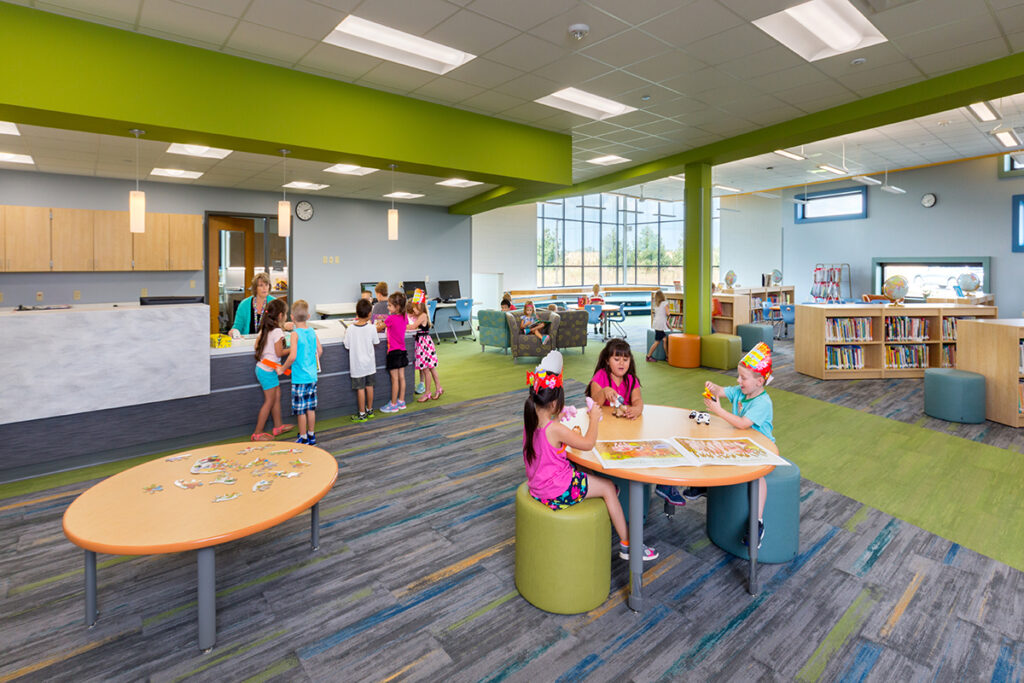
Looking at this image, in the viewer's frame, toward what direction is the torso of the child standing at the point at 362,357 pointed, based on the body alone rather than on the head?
away from the camera

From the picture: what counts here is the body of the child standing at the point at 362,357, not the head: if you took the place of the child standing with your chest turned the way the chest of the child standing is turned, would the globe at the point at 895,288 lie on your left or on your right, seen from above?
on your right

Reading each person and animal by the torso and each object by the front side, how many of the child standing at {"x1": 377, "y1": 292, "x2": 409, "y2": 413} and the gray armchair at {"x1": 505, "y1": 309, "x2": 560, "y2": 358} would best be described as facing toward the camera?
1

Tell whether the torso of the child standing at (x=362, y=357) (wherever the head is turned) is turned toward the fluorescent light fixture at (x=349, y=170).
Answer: yes

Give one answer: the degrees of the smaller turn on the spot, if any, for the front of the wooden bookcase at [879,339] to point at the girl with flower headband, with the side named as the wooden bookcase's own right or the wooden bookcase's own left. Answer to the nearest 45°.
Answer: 0° — it already faces them

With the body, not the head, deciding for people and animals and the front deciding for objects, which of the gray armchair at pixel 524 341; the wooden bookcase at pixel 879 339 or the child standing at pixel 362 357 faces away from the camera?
the child standing

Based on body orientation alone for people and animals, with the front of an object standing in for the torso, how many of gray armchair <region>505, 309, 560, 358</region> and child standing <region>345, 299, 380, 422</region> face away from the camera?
1

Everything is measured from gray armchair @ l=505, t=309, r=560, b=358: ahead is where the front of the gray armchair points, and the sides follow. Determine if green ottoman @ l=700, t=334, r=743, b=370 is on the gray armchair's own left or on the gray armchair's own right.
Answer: on the gray armchair's own left

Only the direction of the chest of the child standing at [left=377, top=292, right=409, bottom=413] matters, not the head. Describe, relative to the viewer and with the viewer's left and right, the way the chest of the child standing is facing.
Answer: facing away from the viewer and to the left of the viewer

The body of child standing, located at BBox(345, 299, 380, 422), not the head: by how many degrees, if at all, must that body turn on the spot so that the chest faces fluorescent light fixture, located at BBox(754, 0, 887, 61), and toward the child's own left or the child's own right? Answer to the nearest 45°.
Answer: approximately 135° to the child's own right
